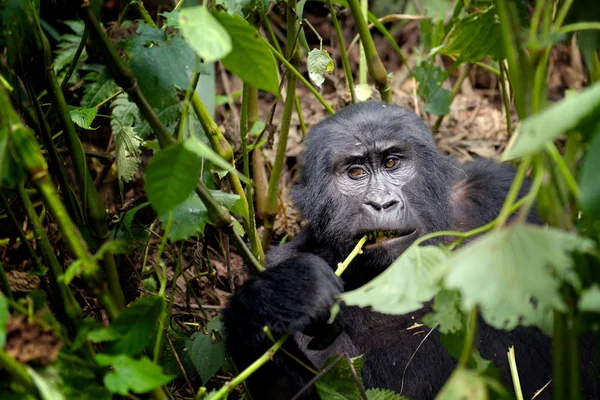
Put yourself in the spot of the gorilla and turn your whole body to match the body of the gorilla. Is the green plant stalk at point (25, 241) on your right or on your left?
on your right

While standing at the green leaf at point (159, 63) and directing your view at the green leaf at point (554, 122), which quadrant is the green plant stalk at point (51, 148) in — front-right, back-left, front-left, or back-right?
back-right

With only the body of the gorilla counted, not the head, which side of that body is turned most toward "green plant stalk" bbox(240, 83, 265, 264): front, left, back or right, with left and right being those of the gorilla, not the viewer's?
right

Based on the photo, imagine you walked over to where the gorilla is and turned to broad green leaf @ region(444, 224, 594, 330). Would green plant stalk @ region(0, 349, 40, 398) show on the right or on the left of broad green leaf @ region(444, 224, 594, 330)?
right

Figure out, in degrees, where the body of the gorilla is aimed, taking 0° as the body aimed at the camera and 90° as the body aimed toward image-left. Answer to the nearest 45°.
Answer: approximately 0°

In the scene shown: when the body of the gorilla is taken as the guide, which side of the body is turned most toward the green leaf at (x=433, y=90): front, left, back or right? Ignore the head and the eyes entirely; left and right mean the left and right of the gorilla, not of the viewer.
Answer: back

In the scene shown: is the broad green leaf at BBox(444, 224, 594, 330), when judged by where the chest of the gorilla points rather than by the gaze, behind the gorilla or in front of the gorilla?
in front
